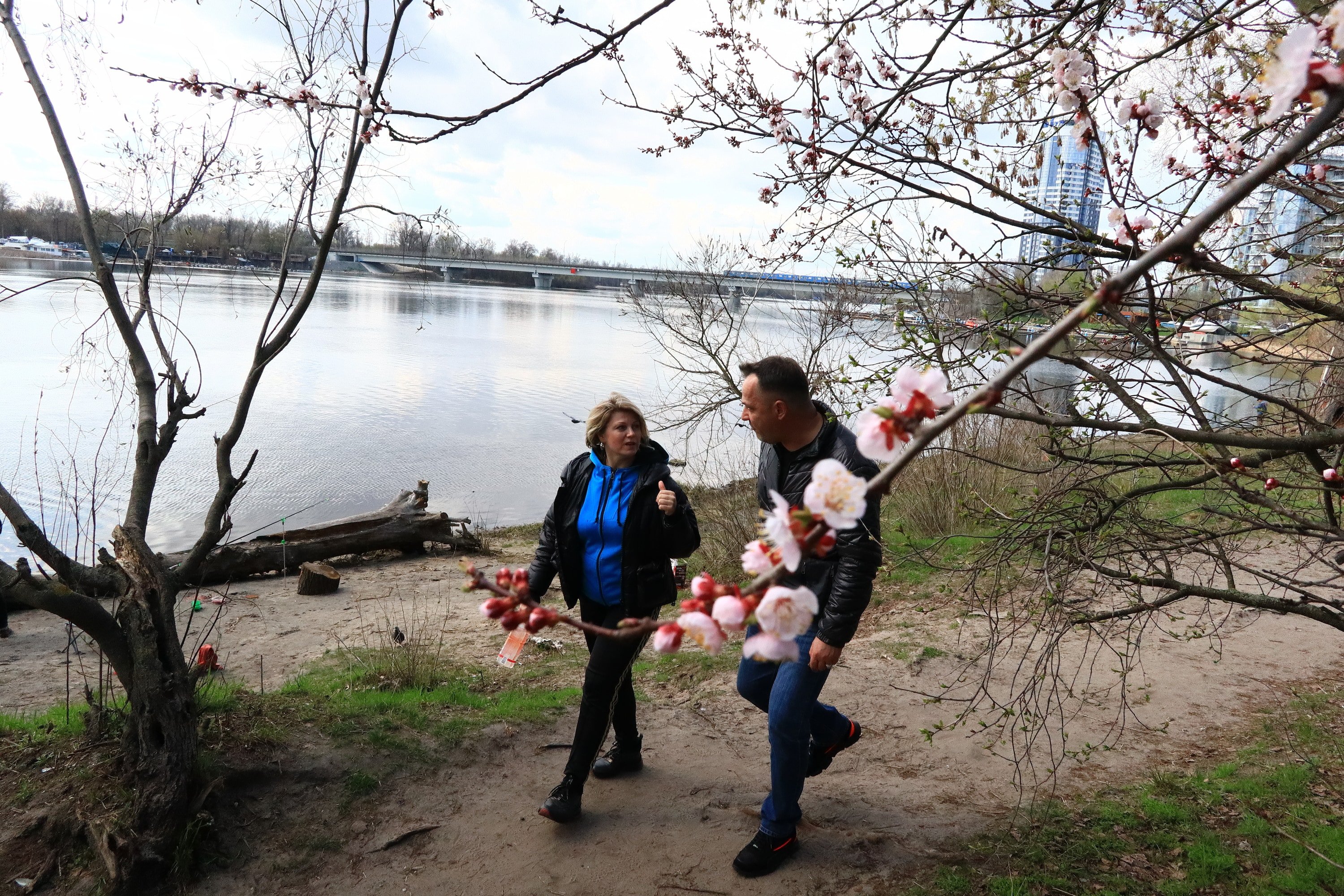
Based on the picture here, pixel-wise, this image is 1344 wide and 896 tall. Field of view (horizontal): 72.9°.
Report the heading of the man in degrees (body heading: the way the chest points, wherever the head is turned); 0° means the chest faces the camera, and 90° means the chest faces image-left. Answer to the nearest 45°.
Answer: approximately 45°

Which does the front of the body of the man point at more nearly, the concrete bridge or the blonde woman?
the blonde woman

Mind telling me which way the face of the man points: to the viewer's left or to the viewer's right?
to the viewer's left

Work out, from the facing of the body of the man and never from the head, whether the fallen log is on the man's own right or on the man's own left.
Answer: on the man's own right

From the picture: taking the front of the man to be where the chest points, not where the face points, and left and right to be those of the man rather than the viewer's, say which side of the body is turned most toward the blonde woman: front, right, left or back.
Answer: right

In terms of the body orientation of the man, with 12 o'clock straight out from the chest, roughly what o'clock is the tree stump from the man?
The tree stump is roughly at 3 o'clock from the man.

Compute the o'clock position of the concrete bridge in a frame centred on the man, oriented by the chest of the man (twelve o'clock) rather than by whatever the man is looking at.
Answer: The concrete bridge is roughly at 4 o'clock from the man.
